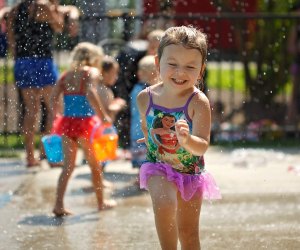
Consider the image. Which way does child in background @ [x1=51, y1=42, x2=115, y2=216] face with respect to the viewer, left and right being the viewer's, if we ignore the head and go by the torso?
facing away from the viewer and to the right of the viewer

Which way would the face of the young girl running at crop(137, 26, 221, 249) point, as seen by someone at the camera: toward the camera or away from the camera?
toward the camera

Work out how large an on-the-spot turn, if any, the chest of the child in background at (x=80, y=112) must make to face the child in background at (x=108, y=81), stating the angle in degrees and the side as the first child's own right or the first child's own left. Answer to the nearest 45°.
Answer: approximately 45° to the first child's own left

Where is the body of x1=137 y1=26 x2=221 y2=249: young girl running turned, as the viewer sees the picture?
toward the camera

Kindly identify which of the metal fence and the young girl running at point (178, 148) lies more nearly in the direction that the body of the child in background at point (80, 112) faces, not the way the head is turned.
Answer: the metal fence
